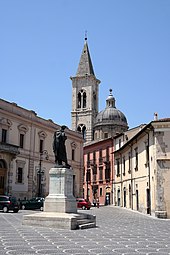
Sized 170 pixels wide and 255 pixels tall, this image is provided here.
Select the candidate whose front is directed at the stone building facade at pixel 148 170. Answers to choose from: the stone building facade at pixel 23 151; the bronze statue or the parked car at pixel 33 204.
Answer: the stone building facade at pixel 23 151

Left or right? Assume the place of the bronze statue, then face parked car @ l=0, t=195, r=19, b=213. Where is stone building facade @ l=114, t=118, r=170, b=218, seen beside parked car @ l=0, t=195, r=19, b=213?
right

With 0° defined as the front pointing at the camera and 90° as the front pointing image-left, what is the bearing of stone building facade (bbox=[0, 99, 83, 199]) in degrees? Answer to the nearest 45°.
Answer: approximately 315°

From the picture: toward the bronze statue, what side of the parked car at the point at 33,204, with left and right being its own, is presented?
left

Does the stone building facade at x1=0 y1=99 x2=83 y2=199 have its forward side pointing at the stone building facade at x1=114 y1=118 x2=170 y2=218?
yes

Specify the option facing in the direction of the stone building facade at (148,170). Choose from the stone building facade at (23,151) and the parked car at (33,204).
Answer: the stone building facade at (23,151)
